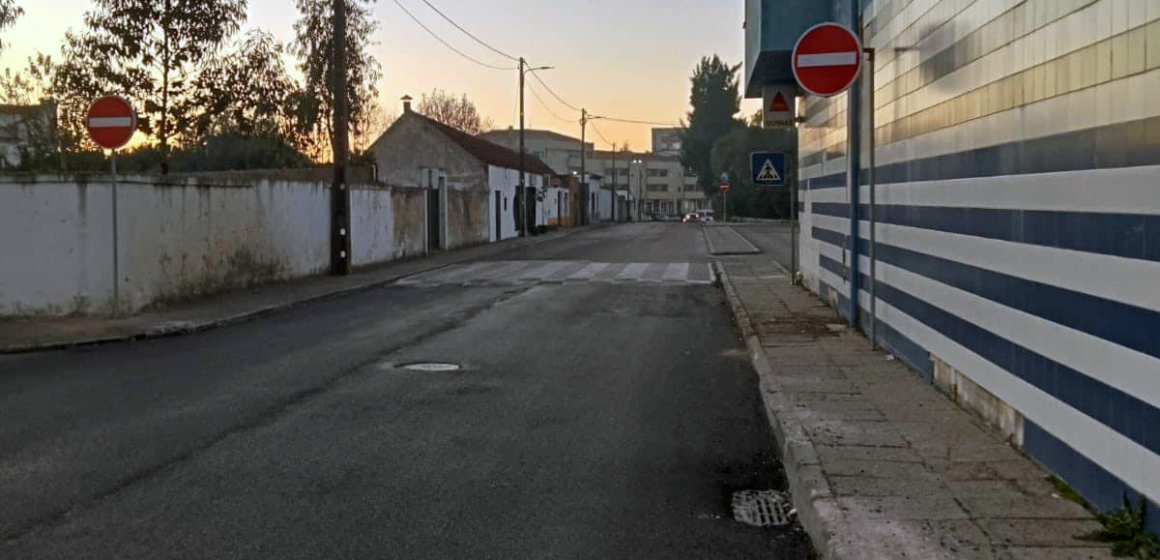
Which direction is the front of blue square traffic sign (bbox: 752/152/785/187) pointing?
toward the camera

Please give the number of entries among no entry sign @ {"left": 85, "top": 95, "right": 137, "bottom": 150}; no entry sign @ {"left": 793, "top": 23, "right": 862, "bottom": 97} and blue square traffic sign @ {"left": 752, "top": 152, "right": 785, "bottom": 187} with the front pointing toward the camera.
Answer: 3

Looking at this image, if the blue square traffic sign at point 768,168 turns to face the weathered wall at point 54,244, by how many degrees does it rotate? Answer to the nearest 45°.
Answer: approximately 45° to its right

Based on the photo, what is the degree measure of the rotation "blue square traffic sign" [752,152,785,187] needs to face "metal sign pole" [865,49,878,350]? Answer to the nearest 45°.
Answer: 0° — it already faces it

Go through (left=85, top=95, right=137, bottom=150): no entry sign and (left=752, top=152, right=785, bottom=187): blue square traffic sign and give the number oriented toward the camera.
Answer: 2

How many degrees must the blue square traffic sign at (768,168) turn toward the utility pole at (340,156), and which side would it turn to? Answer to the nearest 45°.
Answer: approximately 90° to its right

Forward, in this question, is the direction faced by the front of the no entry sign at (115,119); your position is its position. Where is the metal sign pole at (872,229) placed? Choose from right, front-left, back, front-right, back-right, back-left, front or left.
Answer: front-left

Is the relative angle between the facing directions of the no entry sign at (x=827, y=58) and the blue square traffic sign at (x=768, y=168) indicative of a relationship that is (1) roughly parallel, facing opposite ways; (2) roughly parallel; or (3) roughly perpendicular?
roughly parallel

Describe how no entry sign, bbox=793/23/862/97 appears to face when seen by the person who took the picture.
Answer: facing the viewer

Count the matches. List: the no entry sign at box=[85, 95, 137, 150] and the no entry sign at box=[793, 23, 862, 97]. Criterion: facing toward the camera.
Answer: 2

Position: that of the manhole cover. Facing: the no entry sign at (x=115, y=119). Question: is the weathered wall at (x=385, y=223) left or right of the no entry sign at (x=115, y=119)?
right
